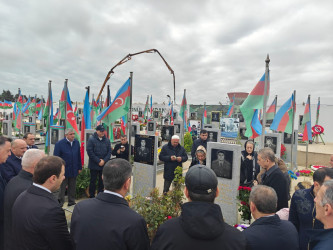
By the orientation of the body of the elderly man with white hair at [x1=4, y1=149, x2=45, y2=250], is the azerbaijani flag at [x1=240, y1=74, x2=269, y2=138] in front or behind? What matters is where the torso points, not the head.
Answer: in front

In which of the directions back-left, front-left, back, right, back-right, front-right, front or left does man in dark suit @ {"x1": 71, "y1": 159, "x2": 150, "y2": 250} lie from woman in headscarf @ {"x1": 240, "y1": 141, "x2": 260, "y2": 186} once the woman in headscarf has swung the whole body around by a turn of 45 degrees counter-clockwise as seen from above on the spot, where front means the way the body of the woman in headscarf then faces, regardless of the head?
front-right

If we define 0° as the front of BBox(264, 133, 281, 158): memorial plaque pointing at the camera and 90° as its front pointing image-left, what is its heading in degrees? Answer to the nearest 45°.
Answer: approximately 0°

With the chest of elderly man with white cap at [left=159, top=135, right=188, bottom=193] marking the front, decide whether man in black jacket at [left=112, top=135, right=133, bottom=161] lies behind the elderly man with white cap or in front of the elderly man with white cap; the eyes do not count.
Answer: behind

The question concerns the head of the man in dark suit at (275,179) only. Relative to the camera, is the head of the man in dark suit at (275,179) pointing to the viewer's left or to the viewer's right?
to the viewer's left

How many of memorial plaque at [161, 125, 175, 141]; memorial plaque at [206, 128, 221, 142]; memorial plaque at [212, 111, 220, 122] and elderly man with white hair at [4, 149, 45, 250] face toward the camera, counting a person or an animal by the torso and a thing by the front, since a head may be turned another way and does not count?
3

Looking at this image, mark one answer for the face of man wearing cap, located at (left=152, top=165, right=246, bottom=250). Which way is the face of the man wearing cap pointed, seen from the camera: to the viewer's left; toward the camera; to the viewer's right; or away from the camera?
away from the camera

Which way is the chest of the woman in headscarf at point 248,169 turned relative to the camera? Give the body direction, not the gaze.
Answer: toward the camera

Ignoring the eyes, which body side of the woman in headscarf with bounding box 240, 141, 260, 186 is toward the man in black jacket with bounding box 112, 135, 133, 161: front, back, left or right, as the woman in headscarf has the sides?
right

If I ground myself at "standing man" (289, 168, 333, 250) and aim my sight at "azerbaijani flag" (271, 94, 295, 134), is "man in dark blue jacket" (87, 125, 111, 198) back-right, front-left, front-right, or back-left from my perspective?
front-left

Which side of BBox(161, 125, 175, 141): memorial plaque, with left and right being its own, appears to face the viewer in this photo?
front

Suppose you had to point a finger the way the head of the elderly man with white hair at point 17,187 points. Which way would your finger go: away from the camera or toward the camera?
away from the camera

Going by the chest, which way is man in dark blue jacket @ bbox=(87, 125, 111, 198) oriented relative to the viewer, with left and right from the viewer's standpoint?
facing the viewer and to the right of the viewer

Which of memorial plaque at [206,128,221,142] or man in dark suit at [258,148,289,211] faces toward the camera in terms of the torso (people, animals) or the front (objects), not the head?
the memorial plaque
